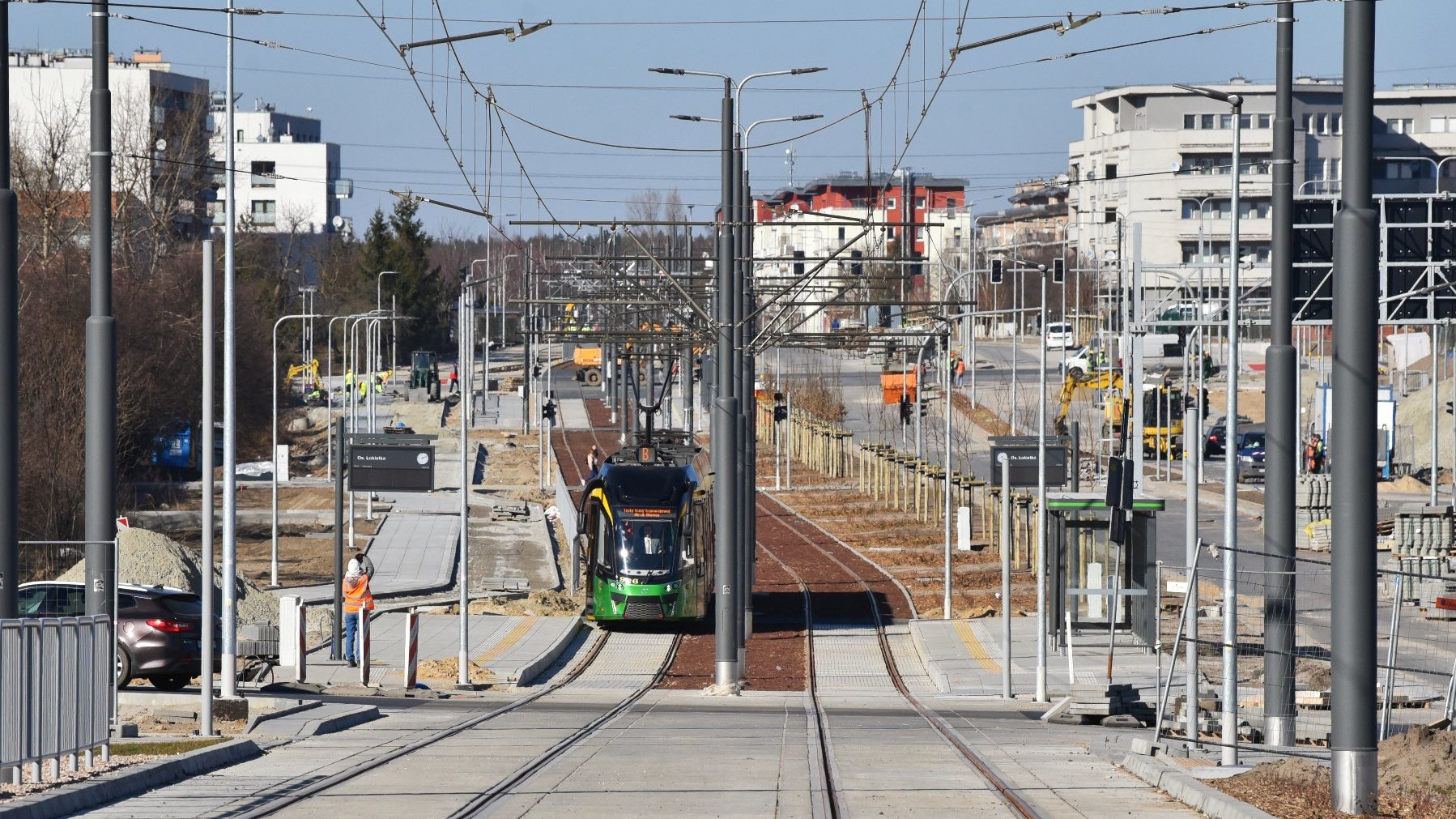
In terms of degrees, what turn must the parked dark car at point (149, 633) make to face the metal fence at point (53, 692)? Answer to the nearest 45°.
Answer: approximately 135° to its left

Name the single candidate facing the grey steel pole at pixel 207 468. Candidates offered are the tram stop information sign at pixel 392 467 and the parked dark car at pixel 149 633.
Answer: the tram stop information sign

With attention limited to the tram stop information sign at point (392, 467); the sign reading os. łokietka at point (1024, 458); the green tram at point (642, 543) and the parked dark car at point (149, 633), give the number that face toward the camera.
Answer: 3

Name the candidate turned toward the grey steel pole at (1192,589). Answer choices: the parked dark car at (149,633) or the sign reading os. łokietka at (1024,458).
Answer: the sign reading os. łokietka

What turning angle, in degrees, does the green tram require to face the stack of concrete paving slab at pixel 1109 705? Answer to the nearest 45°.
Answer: approximately 45° to its left

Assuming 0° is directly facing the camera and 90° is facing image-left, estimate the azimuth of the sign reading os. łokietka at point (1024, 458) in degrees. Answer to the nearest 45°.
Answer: approximately 0°

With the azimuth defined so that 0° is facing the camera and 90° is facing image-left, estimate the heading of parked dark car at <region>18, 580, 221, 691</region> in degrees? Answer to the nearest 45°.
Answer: approximately 135°

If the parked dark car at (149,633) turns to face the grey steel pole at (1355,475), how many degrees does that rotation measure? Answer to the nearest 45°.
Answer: approximately 180°

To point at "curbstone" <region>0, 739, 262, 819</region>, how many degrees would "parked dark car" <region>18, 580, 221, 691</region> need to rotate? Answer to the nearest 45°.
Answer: approximately 135° to its left

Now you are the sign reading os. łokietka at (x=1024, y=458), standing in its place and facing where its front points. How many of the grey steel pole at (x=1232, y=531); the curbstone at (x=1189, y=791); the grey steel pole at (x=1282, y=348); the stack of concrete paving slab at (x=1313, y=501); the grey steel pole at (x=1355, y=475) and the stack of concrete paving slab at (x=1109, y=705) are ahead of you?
5
